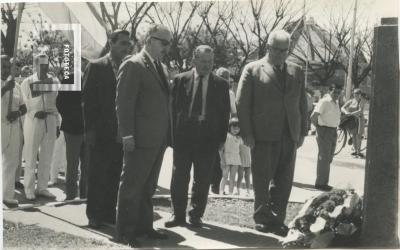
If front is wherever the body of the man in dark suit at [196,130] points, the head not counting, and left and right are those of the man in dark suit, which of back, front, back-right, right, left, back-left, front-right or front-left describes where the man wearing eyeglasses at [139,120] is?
front-right

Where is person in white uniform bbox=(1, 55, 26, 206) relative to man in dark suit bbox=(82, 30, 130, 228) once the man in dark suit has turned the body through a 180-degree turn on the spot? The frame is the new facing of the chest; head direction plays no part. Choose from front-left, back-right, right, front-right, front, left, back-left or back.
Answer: front

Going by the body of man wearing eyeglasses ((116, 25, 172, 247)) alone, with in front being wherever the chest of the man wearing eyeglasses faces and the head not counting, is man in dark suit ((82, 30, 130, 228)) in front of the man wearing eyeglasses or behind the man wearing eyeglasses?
behind

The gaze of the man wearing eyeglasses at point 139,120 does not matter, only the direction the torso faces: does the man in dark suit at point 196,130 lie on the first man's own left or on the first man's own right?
on the first man's own left

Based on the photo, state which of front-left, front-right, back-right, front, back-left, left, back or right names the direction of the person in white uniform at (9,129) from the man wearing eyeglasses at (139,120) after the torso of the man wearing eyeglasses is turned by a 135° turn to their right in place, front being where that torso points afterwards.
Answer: front-right

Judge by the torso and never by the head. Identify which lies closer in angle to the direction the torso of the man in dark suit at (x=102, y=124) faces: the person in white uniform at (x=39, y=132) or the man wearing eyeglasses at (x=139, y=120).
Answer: the man wearing eyeglasses

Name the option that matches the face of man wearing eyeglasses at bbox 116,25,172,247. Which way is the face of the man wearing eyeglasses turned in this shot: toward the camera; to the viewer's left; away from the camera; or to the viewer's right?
to the viewer's right

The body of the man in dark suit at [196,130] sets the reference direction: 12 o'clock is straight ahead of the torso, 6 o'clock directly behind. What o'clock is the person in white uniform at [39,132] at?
The person in white uniform is roughly at 4 o'clock from the man in dark suit.

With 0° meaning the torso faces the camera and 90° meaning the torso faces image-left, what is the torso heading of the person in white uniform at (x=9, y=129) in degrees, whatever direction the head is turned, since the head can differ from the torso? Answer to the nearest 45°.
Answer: approximately 0°

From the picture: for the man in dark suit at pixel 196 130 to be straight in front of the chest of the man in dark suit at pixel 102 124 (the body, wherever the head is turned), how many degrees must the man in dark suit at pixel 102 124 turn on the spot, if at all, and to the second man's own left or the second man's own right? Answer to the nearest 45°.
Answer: approximately 45° to the second man's own left

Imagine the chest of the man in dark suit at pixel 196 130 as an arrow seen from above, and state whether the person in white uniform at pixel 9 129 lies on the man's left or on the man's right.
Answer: on the man's right

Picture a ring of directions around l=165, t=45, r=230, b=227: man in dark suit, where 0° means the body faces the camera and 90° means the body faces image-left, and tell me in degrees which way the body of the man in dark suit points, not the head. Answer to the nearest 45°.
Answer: approximately 0°
